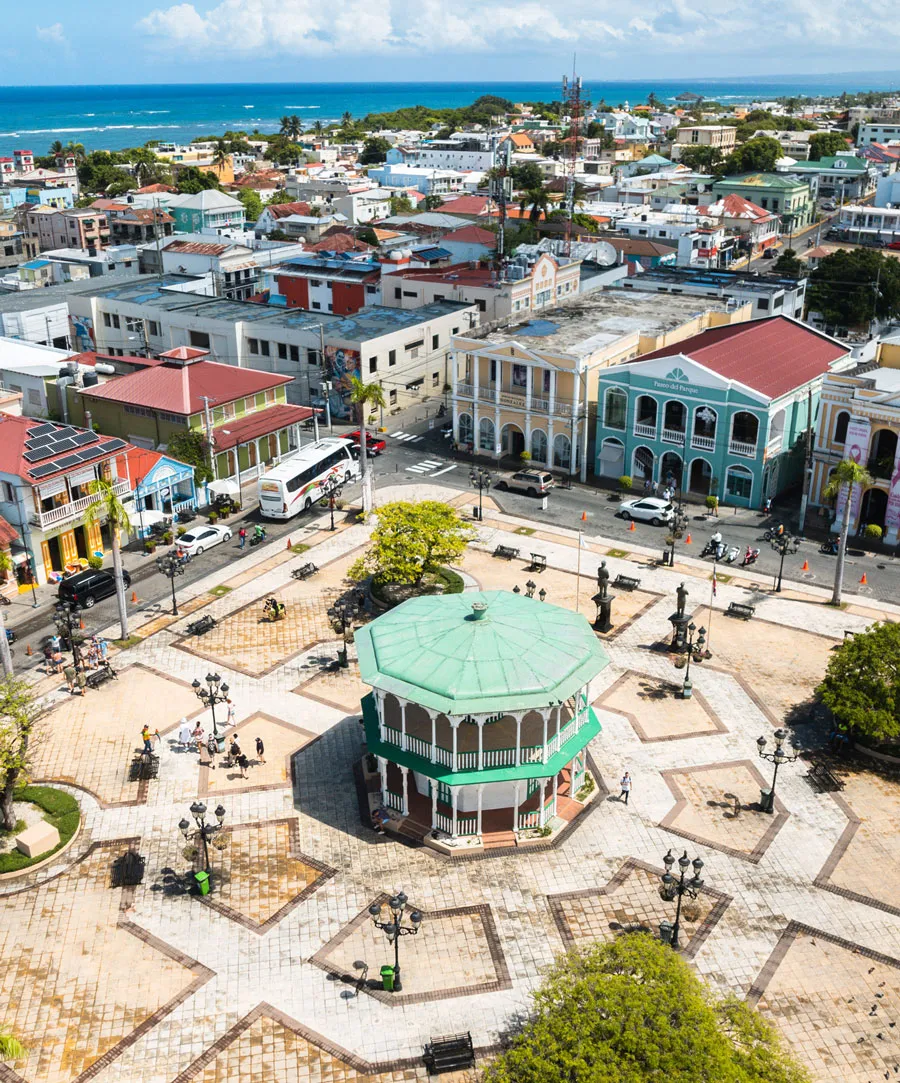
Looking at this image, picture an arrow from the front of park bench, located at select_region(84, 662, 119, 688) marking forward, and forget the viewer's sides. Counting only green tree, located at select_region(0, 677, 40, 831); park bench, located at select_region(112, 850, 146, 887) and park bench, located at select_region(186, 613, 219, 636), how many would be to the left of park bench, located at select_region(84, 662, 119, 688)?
1

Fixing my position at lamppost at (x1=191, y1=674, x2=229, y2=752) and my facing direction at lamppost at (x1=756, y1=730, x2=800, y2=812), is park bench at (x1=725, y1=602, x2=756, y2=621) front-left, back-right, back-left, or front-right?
front-left

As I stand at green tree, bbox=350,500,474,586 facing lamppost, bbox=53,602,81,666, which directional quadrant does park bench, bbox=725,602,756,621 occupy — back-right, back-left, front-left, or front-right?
back-left

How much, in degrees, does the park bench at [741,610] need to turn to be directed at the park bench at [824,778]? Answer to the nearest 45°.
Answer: approximately 45° to its left

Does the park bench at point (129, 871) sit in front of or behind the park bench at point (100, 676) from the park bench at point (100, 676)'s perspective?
in front

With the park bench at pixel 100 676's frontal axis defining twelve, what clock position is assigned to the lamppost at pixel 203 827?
The lamppost is roughly at 1 o'clock from the park bench.

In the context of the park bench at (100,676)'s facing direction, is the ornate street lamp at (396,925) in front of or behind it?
in front

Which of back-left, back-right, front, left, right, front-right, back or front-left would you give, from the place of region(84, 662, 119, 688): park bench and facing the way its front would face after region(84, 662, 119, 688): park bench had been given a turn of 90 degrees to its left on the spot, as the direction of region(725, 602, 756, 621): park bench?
front-right

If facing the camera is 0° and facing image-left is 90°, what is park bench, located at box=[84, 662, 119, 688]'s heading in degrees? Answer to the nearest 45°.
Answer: approximately 315°

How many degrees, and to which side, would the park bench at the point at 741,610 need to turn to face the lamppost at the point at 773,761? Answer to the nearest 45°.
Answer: approximately 45° to its left

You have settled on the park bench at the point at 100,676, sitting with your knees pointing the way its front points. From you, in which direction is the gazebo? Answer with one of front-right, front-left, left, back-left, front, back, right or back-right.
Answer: front

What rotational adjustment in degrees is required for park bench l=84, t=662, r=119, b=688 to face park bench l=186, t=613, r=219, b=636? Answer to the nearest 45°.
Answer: approximately 90° to its left

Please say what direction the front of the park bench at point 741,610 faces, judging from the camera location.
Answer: facing the viewer and to the left of the viewer

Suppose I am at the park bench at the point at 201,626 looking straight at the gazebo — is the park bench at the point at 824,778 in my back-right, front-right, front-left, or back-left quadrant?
front-left
